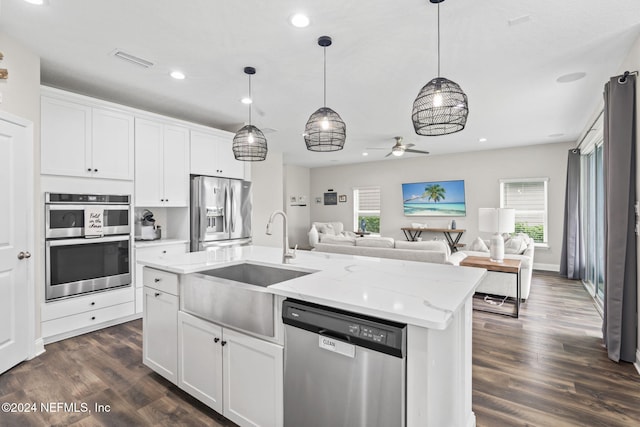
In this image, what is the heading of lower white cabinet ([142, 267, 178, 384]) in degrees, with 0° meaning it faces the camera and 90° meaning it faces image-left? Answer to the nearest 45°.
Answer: approximately 45°

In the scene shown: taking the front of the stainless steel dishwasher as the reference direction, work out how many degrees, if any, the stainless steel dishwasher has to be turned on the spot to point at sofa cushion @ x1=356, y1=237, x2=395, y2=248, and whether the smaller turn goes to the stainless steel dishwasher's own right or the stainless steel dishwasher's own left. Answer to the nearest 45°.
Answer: approximately 135° to the stainless steel dishwasher's own right

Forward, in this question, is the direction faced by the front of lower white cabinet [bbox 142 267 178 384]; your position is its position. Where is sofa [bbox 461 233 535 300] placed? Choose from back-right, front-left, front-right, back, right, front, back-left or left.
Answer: back-left

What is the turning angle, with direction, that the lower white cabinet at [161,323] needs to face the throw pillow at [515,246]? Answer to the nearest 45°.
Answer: approximately 135° to its left

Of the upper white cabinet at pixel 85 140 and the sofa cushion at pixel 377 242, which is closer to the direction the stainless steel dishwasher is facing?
the upper white cabinet

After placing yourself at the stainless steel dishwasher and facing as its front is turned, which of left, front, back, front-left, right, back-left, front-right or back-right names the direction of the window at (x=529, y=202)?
back

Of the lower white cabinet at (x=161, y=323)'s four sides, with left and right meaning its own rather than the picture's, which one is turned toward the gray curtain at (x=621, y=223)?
left

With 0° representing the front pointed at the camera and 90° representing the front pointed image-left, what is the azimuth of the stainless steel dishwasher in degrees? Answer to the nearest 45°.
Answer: approximately 45°
